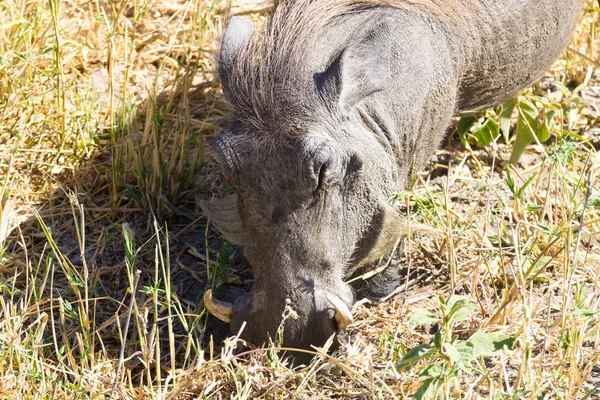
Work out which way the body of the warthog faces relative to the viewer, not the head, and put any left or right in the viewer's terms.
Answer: facing the viewer and to the left of the viewer
